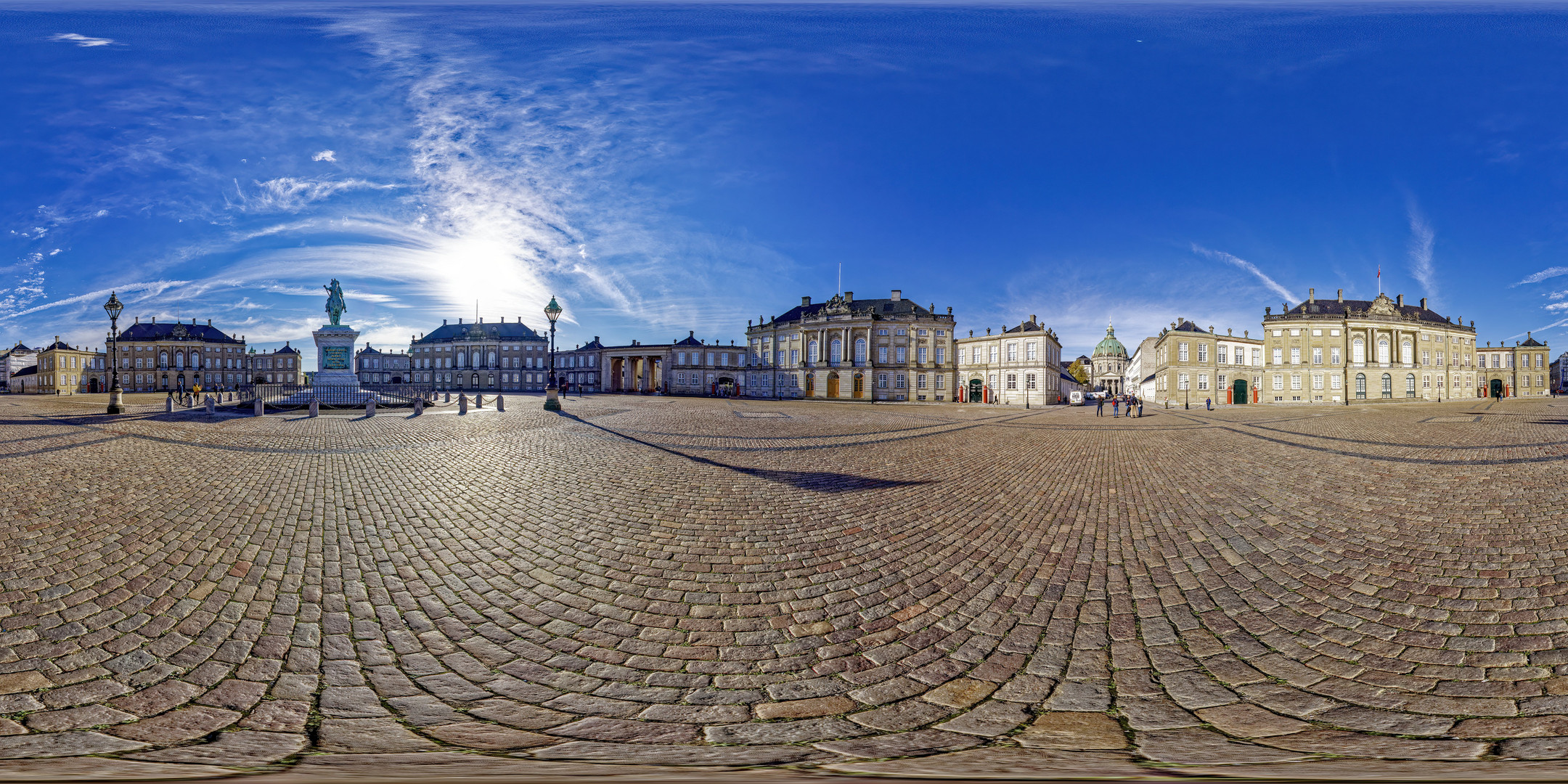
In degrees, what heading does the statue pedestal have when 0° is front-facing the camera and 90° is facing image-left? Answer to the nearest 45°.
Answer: approximately 0°
